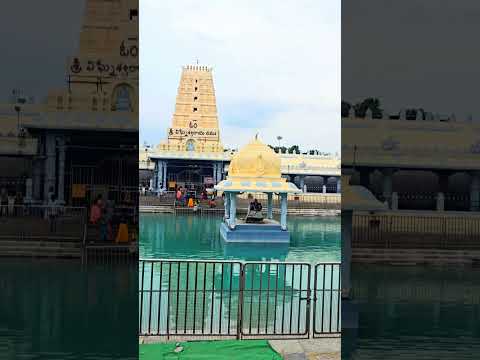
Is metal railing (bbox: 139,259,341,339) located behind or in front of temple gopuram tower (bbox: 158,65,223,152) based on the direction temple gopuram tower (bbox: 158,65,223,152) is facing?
in front

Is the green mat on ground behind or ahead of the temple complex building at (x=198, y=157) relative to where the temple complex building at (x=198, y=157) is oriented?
ahead

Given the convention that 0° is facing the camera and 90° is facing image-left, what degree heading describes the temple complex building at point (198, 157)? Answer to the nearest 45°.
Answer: approximately 0°
